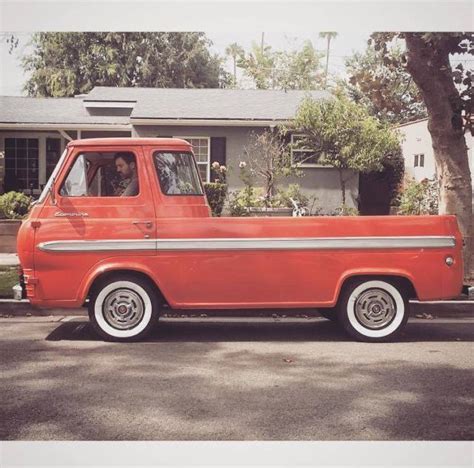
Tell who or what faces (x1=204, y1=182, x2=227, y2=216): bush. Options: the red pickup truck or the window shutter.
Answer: the window shutter

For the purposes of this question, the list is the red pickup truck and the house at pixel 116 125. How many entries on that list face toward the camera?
1

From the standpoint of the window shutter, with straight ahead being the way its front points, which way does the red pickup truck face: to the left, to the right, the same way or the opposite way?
to the right

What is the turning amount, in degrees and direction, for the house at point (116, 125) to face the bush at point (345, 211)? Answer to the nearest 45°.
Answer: approximately 90° to its left

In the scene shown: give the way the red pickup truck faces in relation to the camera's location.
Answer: facing to the left of the viewer

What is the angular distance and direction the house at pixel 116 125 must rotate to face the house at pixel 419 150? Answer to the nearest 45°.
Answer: approximately 90° to its left
